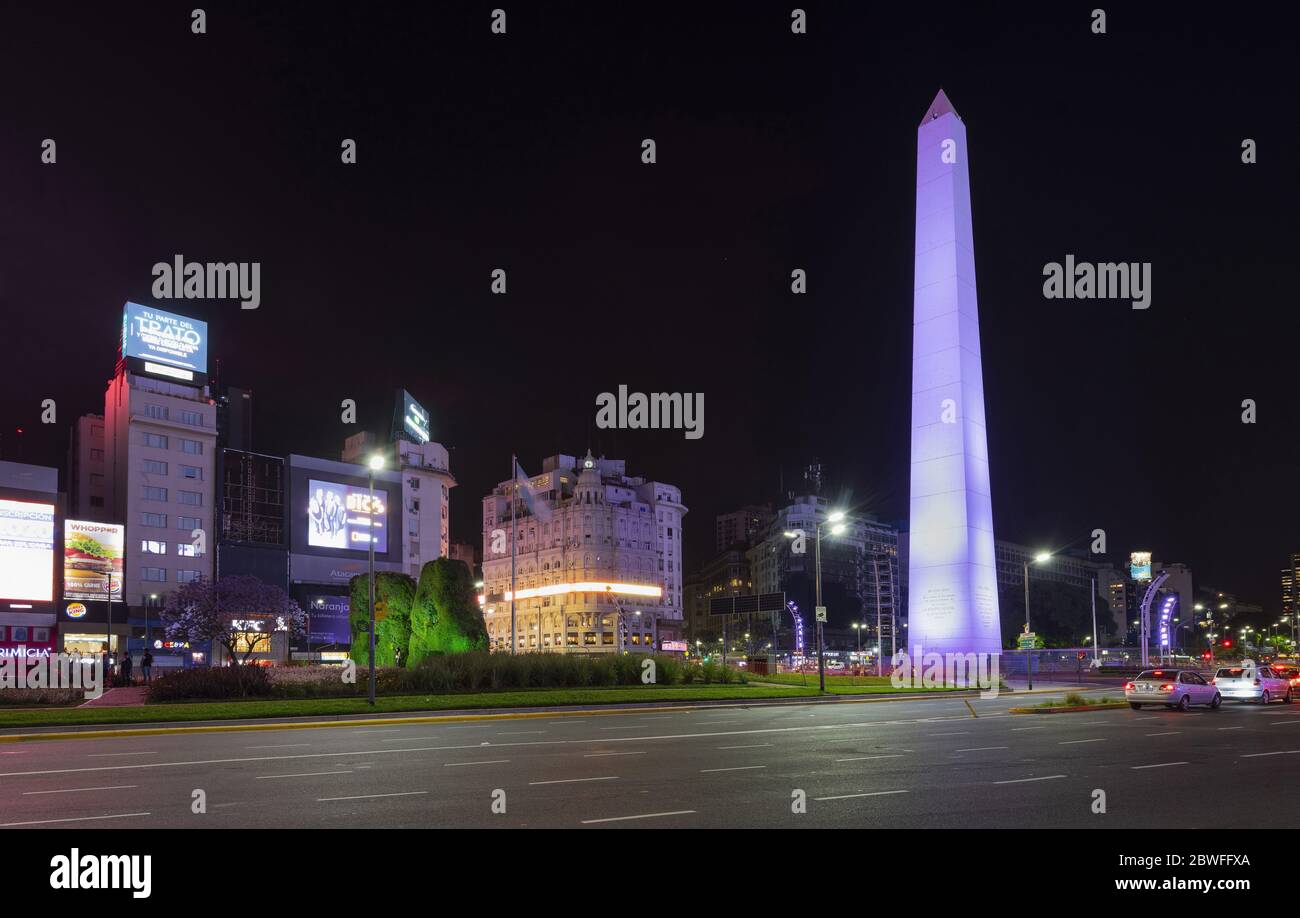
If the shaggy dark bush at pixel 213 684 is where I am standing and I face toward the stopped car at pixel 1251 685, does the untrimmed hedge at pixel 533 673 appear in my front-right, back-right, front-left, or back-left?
front-left

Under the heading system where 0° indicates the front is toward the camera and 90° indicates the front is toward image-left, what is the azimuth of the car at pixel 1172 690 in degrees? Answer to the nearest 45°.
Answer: approximately 225°

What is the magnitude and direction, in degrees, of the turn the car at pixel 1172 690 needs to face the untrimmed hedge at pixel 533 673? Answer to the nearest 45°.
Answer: approximately 135° to its left

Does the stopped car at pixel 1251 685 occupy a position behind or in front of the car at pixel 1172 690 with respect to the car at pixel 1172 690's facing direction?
in front

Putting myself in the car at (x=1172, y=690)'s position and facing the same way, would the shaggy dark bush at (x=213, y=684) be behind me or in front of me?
behind

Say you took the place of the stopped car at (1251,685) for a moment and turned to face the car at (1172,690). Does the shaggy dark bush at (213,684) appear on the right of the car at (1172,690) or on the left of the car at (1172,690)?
right
